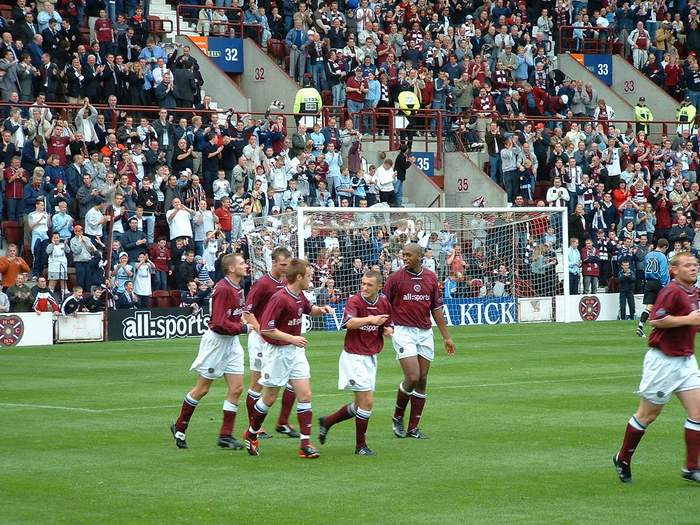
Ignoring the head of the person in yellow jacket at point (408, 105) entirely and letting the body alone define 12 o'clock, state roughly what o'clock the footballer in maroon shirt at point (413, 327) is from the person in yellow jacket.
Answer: The footballer in maroon shirt is roughly at 6 o'clock from the person in yellow jacket.

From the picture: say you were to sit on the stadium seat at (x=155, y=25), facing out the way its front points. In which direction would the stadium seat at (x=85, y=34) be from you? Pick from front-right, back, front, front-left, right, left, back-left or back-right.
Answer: right

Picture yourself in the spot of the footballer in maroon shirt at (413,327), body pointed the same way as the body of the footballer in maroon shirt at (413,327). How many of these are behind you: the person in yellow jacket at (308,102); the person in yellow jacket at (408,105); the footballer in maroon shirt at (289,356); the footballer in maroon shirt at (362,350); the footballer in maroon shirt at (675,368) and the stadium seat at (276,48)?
3

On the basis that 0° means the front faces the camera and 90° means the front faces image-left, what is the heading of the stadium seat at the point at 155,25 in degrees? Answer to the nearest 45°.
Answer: approximately 315°

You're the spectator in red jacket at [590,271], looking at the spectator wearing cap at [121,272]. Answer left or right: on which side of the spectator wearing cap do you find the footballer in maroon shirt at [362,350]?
left

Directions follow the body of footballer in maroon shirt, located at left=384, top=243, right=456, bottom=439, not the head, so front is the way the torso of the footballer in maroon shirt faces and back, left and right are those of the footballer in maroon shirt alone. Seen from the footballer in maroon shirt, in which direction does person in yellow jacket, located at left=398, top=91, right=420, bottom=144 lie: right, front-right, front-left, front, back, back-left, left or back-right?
back

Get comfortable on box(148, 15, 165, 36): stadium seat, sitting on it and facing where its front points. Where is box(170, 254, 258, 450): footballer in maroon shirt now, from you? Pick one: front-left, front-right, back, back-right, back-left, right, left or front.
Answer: front-right

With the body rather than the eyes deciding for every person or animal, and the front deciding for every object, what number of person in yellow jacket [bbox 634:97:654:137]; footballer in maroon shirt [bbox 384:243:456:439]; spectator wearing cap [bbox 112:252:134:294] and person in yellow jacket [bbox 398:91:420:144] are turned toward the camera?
3
